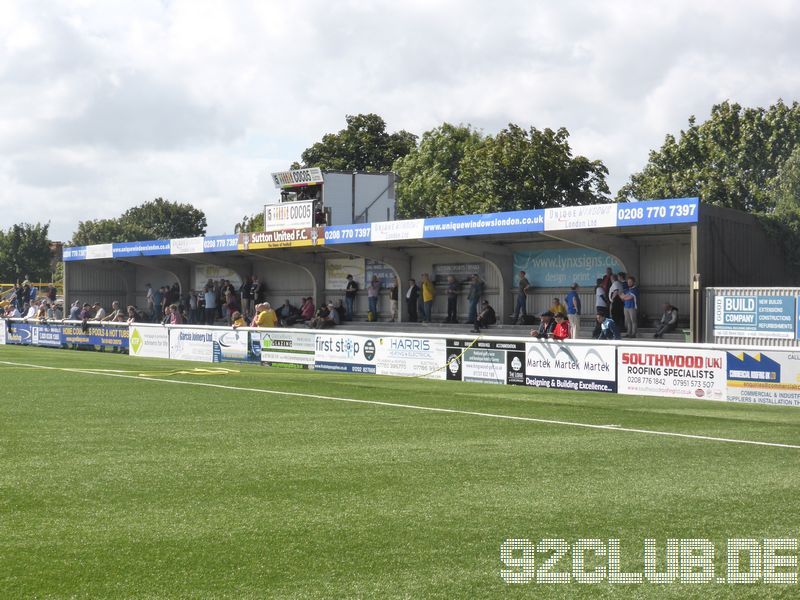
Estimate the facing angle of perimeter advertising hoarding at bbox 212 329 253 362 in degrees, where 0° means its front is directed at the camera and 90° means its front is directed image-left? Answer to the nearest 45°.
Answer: approximately 0°

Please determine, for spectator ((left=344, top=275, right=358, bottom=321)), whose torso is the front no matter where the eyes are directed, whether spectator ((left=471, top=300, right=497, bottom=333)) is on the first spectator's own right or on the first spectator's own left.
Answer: on the first spectator's own left

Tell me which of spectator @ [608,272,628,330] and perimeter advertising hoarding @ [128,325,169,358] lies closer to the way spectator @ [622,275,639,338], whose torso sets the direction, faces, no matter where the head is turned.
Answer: the perimeter advertising hoarding

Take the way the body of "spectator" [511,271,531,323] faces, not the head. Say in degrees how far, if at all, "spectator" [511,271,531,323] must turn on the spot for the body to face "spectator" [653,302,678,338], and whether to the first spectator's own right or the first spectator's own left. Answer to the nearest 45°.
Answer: approximately 90° to the first spectator's own left
